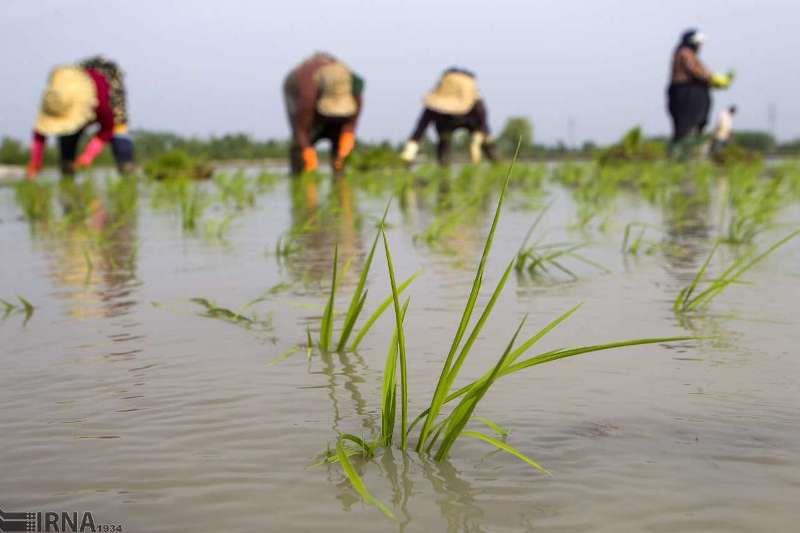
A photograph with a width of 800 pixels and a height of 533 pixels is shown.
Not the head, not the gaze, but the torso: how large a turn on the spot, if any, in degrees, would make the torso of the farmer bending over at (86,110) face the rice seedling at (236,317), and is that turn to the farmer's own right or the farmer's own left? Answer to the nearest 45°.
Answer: approximately 45° to the farmer's own left

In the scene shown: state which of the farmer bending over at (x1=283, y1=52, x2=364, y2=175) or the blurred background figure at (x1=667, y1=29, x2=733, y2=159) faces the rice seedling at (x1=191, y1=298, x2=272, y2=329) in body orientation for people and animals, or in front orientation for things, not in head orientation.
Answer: the farmer bending over

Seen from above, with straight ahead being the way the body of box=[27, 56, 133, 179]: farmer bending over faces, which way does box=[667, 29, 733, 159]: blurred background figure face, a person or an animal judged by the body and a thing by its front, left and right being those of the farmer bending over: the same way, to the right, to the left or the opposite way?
to the left

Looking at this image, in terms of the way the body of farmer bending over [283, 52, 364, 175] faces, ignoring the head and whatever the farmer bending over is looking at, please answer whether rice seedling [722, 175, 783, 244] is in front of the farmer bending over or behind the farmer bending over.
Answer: in front

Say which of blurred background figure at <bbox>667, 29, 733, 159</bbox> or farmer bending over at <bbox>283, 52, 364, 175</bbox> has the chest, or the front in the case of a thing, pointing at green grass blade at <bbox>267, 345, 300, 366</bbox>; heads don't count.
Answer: the farmer bending over

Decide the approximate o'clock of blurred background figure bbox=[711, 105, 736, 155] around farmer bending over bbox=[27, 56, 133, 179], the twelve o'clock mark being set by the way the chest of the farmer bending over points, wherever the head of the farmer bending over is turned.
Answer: The blurred background figure is roughly at 7 o'clock from the farmer bending over.

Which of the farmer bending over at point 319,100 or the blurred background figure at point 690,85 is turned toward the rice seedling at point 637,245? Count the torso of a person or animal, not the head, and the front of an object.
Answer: the farmer bending over

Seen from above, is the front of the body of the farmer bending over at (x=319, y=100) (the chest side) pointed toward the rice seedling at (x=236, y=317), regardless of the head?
yes

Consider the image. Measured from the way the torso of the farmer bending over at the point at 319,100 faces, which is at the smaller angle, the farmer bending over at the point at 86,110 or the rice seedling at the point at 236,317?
the rice seedling

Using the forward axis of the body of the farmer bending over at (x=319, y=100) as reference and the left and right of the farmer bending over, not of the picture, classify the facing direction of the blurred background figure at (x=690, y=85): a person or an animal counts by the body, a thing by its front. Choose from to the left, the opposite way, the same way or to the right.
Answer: to the left

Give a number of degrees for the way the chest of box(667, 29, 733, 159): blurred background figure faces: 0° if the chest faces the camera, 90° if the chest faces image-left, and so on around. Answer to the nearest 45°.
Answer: approximately 270°

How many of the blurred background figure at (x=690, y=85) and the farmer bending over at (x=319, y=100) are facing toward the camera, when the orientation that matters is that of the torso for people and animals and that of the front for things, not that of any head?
1

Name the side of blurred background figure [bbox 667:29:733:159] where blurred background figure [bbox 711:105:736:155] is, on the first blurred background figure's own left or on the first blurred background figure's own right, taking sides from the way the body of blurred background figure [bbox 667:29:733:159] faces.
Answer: on the first blurred background figure's own left

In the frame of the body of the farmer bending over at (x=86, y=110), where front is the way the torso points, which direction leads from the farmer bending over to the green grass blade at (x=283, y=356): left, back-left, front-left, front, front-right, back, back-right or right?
front-left

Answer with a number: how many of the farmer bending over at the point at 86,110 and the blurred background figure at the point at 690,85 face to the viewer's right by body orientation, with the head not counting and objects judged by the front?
1
